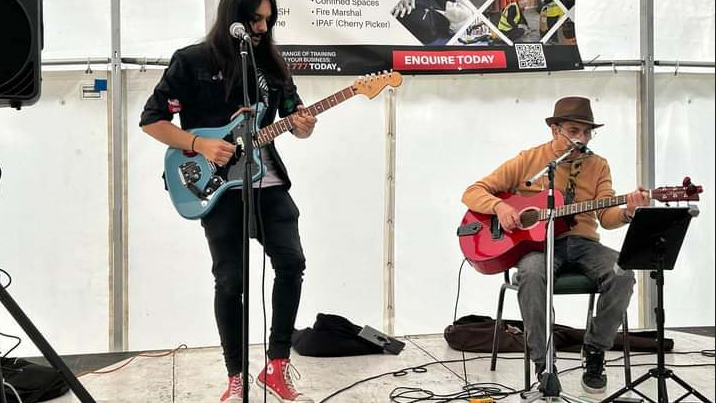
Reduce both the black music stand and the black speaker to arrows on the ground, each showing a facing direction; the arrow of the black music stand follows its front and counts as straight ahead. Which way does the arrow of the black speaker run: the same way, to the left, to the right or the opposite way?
the opposite way

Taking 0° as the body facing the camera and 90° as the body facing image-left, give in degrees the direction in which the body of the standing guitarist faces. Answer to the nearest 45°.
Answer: approximately 315°

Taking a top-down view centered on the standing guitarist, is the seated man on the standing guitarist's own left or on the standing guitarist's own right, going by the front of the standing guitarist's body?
on the standing guitarist's own left

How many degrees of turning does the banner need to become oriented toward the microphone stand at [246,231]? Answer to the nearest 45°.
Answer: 0° — it already faces it

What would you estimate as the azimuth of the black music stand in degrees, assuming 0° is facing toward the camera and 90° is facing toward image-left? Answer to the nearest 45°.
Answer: approximately 135°
